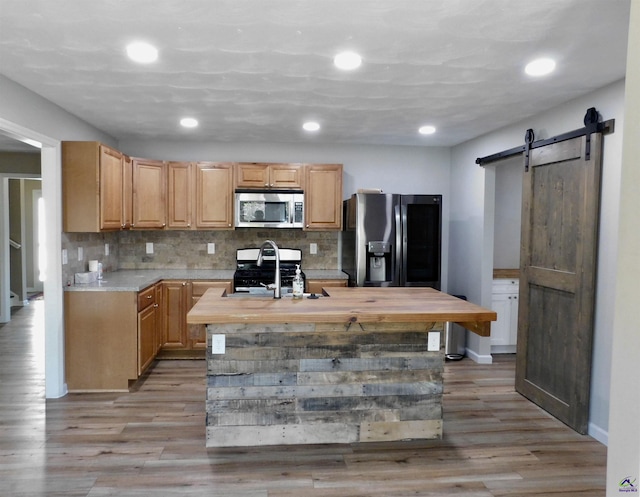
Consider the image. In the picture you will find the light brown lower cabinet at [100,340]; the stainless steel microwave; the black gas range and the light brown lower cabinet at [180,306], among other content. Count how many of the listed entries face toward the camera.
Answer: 3

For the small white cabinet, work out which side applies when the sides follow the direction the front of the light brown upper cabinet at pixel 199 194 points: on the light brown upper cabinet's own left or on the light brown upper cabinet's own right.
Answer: on the light brown upper cabinet's own left

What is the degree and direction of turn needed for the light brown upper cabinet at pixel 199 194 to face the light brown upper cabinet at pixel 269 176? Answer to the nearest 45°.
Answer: approximately 90° to its left

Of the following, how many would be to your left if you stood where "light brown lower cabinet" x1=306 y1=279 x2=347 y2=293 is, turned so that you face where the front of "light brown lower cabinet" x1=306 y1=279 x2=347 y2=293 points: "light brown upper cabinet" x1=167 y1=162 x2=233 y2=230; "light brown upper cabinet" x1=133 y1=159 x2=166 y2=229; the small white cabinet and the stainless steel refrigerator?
2

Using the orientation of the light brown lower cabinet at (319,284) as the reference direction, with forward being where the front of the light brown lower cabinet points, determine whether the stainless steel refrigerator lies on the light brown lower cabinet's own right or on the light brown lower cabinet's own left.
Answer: on the light brown lower cabinet's own left

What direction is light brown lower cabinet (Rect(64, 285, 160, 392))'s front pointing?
to the viewer's right

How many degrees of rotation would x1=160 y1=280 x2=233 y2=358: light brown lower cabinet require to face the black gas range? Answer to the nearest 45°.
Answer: approximately 90° to its left

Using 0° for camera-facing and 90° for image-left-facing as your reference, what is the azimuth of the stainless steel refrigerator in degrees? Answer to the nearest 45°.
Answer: approximately 0°

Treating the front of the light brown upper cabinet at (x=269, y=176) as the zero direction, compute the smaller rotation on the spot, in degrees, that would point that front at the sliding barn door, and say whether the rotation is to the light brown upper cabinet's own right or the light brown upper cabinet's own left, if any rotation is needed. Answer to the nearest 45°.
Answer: approximately 45° to the light brown upper cabinet's own left

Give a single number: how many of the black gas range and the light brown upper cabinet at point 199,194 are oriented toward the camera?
2
